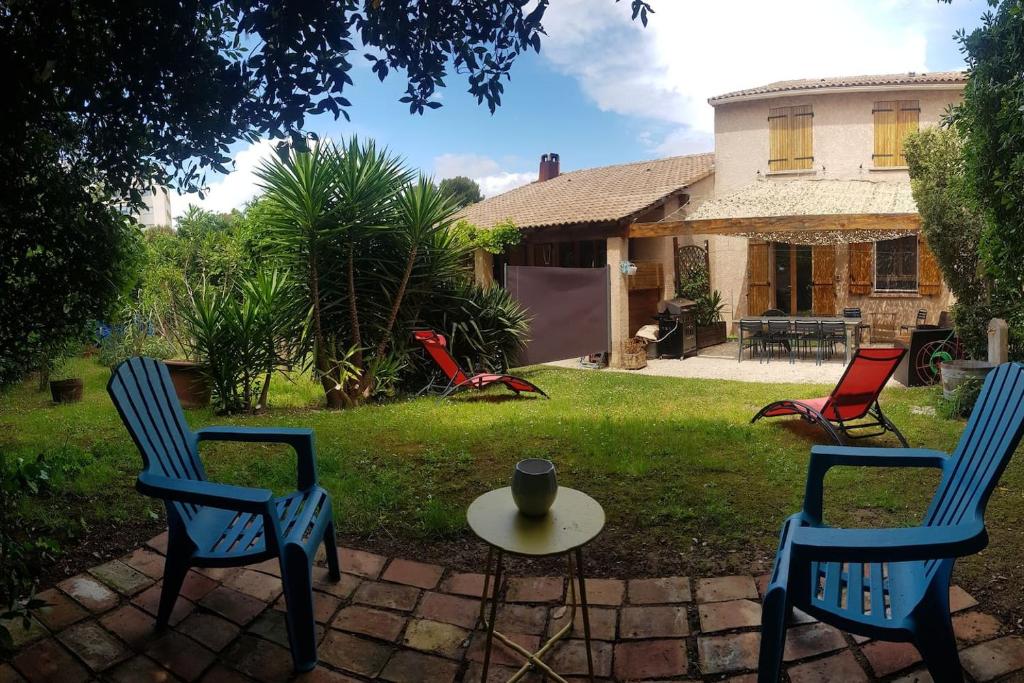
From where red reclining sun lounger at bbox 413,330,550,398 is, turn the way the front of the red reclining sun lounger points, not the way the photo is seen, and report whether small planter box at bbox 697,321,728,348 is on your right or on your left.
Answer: on your left

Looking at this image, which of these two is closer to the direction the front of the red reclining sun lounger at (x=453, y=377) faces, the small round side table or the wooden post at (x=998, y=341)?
the wooden post

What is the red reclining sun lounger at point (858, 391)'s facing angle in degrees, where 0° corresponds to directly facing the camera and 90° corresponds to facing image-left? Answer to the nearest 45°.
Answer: approximately 135°

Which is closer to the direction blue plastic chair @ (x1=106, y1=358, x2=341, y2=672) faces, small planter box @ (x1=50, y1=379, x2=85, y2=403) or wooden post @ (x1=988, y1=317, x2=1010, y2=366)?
the wooden post

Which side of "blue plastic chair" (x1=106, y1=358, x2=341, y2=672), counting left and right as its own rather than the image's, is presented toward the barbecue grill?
left

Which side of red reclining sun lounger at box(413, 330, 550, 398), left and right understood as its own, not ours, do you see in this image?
right

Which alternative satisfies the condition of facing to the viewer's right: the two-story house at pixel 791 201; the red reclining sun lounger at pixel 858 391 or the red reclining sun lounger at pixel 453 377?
the red reclining sun lounger at pixel 453 377

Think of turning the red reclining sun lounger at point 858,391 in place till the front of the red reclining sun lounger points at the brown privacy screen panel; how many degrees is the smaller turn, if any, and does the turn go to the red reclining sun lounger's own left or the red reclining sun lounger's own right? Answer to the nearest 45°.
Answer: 0° — it already faces it

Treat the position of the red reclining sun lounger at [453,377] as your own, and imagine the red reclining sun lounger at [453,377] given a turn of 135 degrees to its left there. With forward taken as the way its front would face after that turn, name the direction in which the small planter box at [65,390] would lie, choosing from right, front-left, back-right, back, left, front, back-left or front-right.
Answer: front-left

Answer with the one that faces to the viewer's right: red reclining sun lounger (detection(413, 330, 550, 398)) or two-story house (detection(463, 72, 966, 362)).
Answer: the red reclining sun lounger

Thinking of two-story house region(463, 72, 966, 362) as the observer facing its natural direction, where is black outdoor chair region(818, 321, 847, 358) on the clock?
The black outdoor chair is roughly at 12 o'clock from the two-story house.
